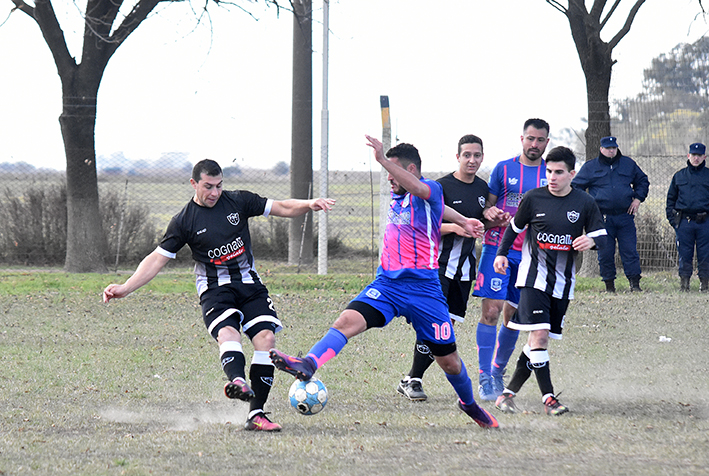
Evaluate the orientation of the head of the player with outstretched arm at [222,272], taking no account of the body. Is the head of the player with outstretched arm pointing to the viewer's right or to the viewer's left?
to the viewer's right

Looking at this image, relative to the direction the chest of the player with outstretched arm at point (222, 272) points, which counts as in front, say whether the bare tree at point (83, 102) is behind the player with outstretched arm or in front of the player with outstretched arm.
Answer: behind

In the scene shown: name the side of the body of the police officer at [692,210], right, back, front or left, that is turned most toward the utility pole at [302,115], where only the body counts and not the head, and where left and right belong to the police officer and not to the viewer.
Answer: right

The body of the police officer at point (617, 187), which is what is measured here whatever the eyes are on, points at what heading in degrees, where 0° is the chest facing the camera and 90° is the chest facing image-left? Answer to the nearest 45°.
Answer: approximately 0°

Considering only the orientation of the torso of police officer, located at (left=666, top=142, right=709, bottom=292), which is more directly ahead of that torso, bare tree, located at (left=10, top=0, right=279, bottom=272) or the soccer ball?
the soccer ball

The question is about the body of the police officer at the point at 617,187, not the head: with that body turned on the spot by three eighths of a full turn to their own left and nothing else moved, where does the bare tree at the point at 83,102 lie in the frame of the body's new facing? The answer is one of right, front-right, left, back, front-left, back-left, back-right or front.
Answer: back-left

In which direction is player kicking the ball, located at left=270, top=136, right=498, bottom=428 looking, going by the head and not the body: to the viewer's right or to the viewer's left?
to the viewer's left

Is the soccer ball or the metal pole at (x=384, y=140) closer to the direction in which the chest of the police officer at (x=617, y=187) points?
the soccer ball

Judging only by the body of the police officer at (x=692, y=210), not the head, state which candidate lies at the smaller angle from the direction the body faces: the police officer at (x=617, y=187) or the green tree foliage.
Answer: the police officer
